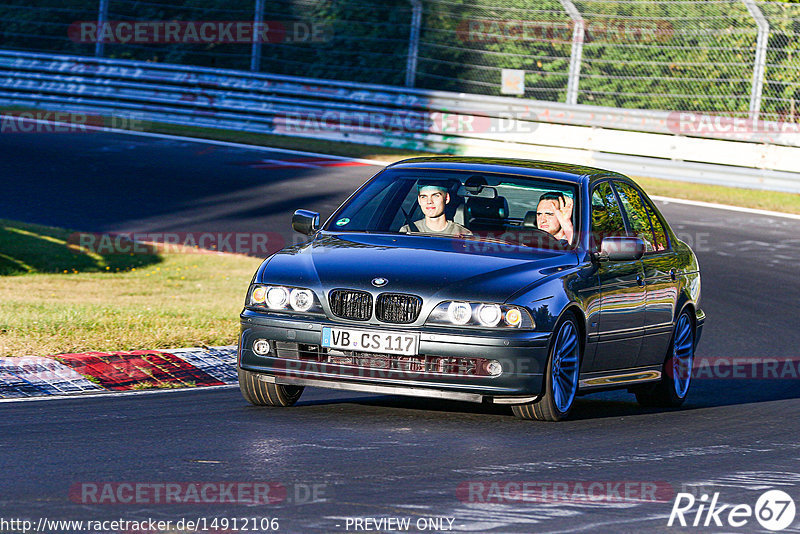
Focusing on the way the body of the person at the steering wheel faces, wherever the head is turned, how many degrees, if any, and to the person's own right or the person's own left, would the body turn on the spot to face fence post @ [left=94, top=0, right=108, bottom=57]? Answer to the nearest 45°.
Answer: approximately 90° to the person's own right

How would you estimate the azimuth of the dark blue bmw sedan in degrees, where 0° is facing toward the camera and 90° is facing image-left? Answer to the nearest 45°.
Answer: approximately 45°

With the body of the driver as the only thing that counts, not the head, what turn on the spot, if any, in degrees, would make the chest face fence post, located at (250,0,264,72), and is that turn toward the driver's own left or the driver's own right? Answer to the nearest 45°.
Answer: approximately 135° to the driver's own right

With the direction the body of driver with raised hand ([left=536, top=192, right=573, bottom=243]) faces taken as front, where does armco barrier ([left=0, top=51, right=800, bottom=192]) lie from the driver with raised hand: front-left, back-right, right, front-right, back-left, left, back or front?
back-right

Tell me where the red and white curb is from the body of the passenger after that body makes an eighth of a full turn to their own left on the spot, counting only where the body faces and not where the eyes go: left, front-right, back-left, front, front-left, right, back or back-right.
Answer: back-right

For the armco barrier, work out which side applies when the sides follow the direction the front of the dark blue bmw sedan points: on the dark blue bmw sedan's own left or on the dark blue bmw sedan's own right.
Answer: on the dark blue bmw sedan's own right

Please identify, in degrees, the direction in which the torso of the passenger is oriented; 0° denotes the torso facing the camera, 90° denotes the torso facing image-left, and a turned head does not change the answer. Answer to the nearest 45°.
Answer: approximately 0°

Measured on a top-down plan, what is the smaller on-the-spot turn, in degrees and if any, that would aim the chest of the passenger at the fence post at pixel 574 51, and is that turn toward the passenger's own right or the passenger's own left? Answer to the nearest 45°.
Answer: approximately 180°

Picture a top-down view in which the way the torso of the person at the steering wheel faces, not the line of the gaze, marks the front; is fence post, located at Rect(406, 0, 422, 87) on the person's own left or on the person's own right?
on the person's own right

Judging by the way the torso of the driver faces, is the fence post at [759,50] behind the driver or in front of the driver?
behind

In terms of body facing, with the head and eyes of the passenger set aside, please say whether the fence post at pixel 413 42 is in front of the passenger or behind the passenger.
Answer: behind
